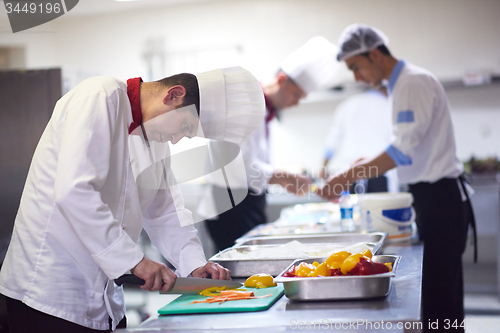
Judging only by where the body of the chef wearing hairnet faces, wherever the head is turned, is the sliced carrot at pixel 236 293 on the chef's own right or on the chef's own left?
on the chef's own left

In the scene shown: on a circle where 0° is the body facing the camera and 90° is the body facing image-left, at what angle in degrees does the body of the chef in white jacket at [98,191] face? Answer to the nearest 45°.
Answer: approximately 270°

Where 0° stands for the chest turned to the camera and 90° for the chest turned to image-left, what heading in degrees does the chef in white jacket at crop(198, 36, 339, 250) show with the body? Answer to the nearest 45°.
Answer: approximately 270°

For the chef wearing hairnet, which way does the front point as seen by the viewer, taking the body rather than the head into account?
to the viewer's left

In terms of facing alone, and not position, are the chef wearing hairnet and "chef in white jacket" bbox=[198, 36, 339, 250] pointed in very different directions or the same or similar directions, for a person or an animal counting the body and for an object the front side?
very different directions

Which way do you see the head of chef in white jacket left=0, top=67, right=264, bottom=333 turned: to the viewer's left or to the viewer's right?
to the viewer's right
